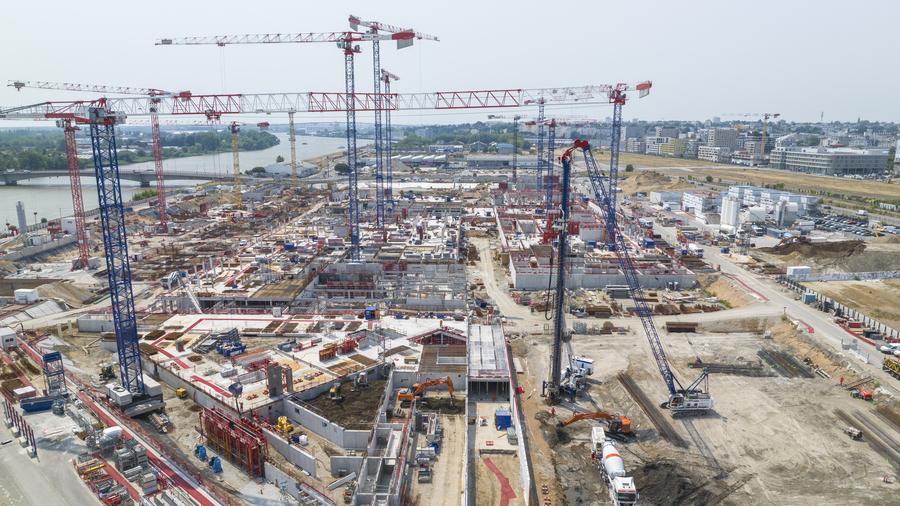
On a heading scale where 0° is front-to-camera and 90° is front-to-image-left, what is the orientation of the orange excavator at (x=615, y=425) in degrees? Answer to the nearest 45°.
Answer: approximately 90°

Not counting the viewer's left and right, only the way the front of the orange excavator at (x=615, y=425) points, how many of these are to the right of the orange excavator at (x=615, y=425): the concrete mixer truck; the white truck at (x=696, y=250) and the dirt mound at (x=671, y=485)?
1

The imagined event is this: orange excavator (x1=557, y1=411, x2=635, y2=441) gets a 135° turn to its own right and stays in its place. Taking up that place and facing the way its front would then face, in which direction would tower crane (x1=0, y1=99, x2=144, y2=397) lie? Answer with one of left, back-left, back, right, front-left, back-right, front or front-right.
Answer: back-left

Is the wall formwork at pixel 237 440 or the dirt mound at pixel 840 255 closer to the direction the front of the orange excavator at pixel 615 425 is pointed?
the wall formwork

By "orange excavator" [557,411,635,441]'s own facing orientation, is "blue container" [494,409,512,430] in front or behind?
in front

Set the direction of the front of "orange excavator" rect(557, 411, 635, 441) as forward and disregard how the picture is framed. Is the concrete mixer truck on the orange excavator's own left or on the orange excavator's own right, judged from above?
on the orange excavator's own left

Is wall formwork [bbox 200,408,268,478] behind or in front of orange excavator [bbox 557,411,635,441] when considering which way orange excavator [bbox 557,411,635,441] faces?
in front

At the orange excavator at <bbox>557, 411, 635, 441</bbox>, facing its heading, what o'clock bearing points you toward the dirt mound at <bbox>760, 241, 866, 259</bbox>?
The dirt mound is roughly at 4 o'clock from the orange excavator.
